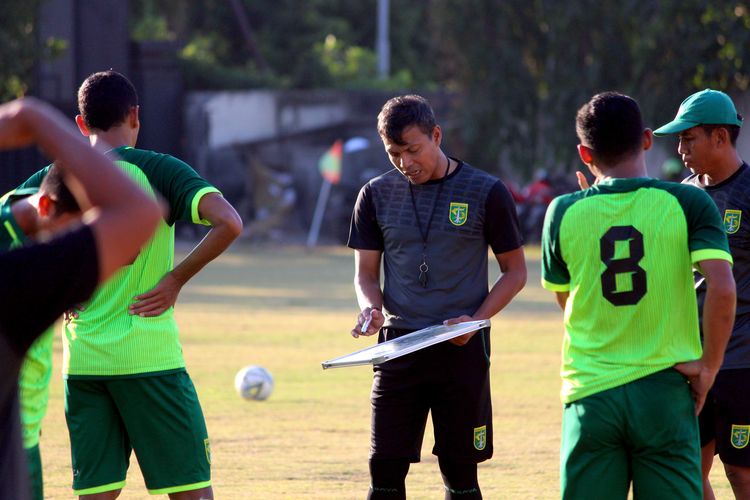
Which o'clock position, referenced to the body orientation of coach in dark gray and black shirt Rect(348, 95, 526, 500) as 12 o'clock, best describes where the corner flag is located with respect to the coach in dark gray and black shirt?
The corner flag is roughly at 6 o'clock from the coach in dark gray and black shirt.

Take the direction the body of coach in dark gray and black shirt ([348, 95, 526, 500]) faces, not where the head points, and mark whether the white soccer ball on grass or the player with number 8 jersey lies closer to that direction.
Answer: the player with number 8 jersey

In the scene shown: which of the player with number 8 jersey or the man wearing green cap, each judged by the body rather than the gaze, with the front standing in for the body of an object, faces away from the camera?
the player with number 8 jersey

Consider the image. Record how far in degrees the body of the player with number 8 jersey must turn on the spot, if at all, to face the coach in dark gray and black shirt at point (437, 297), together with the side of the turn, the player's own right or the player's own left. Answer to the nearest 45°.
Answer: approximately 45° to the player's own left

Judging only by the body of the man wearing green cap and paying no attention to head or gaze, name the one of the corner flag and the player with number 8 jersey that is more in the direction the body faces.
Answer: the player with number 8 jersey

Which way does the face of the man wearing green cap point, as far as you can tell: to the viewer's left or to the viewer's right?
to the viewer's left

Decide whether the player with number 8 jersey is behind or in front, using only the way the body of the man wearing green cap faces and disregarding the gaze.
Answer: in front

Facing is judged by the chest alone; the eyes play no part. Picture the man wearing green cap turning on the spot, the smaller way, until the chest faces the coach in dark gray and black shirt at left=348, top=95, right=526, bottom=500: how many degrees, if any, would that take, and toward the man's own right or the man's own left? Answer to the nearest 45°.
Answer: approximately 45° to the man's own right

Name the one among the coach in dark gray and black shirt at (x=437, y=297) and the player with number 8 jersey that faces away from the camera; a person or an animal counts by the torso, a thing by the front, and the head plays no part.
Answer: the player with number 8 jersey

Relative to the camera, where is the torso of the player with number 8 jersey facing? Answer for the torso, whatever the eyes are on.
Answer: away from the camera

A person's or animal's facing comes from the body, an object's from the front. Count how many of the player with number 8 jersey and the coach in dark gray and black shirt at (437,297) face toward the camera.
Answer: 1

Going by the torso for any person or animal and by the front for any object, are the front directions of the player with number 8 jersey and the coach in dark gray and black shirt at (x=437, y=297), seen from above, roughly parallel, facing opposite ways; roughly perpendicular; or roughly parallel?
roughly parallel, facing opposite ways

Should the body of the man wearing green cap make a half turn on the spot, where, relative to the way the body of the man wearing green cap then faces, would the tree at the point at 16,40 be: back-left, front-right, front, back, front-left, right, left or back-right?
left

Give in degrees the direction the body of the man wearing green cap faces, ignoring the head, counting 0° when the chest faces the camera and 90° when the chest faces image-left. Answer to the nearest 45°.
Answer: approximately 45°

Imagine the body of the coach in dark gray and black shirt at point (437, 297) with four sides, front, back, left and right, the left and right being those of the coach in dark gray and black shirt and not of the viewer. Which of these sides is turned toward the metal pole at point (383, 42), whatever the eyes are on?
back

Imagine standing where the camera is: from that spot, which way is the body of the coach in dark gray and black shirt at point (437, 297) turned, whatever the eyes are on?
toward the camera
